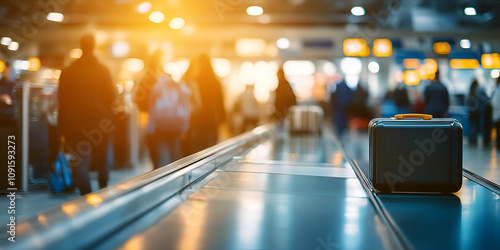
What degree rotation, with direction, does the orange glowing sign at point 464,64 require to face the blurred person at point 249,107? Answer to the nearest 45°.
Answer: approximately 45° to its right

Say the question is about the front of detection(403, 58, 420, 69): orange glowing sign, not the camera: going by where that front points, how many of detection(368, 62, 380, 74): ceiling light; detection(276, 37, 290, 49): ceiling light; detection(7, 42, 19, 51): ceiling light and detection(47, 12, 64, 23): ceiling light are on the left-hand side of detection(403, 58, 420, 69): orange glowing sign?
0

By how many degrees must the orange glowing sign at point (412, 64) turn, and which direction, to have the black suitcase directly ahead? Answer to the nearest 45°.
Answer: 0° — it already faces it

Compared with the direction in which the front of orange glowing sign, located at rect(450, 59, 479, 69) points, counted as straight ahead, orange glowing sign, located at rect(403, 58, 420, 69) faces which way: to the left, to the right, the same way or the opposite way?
the same way

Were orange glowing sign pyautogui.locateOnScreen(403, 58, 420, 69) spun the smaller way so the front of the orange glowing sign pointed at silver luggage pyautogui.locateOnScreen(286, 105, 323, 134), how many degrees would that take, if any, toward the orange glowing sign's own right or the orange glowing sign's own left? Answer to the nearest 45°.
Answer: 0° — it already faces it

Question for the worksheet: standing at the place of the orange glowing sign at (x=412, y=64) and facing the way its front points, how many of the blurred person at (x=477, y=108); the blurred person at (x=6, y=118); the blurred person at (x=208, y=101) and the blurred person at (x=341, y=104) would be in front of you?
4

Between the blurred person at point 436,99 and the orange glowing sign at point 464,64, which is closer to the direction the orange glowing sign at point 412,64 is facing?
the blurred person

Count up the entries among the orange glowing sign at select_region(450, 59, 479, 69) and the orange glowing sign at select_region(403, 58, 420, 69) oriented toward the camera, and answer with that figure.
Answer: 2

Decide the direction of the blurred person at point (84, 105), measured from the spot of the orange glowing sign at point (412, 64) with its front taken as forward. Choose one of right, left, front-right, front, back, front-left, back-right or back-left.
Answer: front

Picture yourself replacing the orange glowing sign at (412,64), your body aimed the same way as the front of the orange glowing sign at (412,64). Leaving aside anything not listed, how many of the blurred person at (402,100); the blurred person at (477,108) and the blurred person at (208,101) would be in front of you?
3

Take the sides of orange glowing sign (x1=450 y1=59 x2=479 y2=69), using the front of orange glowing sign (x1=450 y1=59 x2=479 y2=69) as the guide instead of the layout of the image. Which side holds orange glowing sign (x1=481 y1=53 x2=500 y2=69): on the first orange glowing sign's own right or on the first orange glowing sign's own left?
on the first orange glowing sign's own left

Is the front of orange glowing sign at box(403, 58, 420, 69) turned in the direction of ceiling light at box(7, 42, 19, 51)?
no

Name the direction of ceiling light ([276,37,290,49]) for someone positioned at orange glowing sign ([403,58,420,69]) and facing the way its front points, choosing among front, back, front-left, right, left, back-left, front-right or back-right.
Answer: front-right

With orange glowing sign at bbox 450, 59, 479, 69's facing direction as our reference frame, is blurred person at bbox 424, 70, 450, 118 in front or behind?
in front

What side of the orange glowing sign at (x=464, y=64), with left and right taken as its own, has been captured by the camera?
front

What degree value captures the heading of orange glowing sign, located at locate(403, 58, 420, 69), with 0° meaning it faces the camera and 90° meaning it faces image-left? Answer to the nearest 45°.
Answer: approximately 0°

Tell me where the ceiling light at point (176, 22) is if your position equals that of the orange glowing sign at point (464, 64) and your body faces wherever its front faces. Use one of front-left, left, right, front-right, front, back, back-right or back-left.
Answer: front-right
